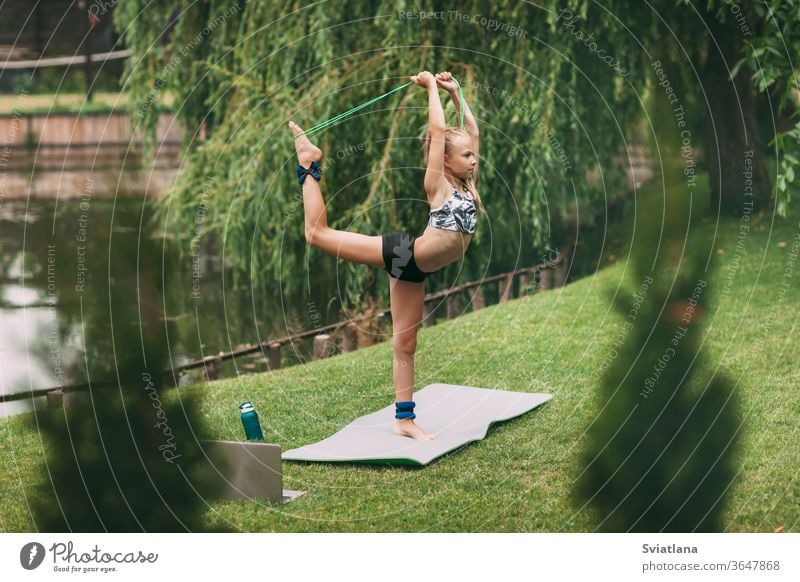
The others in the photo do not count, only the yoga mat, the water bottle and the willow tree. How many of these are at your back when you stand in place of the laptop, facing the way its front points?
0

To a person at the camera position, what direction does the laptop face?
facing away from the viewer and to the right of the viewer

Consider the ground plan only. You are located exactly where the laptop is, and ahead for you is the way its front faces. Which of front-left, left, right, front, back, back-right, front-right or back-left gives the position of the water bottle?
front-left

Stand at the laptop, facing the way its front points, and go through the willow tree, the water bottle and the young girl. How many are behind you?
0

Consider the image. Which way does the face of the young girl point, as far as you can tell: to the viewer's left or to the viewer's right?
to the viewer's right

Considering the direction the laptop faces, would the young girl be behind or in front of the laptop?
in front

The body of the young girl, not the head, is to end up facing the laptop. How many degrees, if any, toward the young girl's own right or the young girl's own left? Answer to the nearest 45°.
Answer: approximately 135° to the young girl's own right

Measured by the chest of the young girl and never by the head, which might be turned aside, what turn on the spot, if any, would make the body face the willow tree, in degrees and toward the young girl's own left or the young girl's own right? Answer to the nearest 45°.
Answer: approximately 90° to the young girl's own left

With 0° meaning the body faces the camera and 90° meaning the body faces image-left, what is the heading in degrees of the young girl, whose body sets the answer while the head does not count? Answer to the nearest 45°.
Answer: approximately 270°

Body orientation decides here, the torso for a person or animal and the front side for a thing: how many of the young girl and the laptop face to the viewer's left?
0

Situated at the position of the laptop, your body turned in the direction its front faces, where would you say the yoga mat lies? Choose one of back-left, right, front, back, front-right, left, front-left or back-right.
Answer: front

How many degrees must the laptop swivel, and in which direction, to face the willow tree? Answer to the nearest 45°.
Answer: approximately 45° to its left
